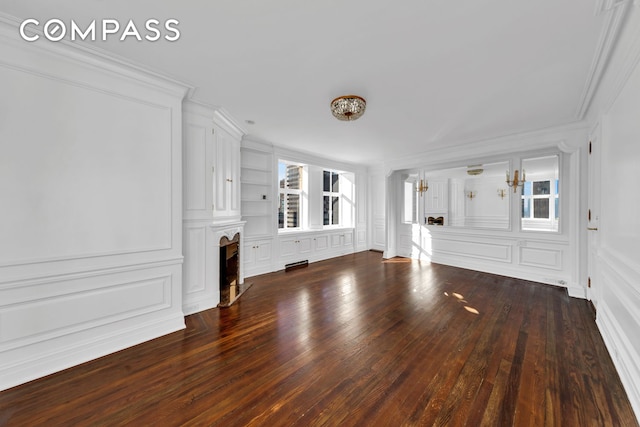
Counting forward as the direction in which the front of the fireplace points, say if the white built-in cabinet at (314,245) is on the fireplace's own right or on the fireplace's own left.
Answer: on the fireplace's own left

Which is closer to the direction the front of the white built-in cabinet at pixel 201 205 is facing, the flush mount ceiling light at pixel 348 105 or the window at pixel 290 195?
the flush mount ceiling light

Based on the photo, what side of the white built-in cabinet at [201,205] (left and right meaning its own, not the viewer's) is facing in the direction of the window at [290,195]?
left

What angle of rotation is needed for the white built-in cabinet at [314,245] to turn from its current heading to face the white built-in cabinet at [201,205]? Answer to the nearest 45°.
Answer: approximately 90° to its right

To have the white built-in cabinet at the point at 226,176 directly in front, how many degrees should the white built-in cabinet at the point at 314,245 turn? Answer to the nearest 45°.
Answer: approximately 90° to its right

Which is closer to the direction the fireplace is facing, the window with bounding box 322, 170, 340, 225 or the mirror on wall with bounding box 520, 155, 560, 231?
the mirror on wall

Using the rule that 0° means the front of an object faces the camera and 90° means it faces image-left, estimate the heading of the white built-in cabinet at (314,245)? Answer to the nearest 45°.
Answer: approximately 315°
